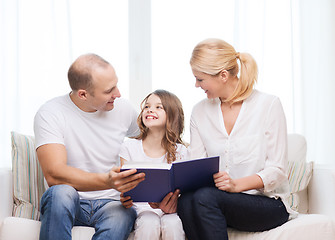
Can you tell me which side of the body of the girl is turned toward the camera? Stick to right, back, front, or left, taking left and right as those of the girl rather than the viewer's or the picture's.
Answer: front

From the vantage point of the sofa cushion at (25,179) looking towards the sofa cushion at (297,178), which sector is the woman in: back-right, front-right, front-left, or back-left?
front-right

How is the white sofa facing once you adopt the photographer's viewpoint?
facing the viewer

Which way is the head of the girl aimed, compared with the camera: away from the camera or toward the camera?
toward the camera
